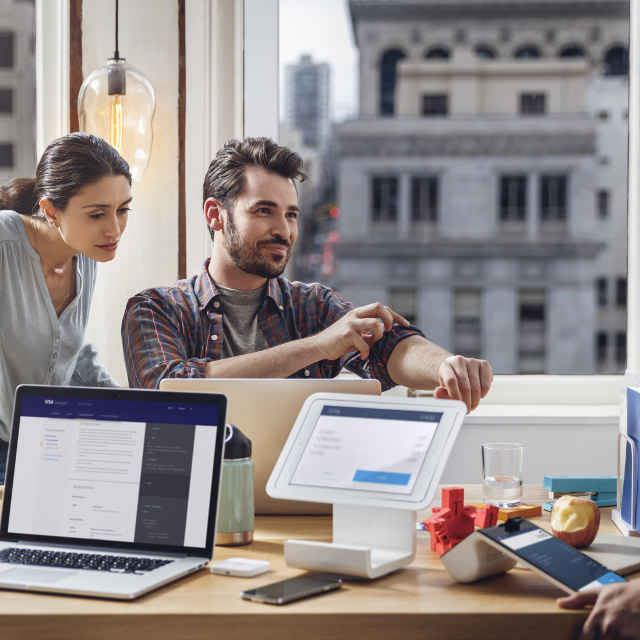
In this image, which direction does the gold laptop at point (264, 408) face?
away from the camera

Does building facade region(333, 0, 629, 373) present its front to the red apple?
yes

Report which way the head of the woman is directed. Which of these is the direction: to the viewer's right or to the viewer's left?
to the viewer's right

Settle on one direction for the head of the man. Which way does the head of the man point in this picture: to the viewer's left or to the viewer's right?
to the viewer's right
